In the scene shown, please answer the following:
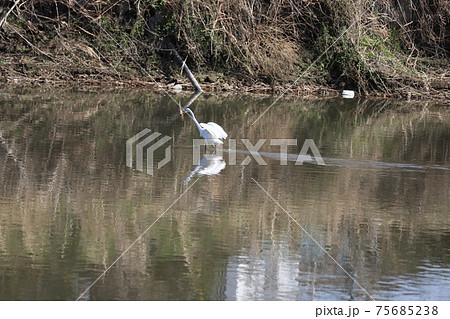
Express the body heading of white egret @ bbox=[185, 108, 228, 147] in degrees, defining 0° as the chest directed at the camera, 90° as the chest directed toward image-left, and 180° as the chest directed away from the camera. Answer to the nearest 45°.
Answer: approximately 90°
